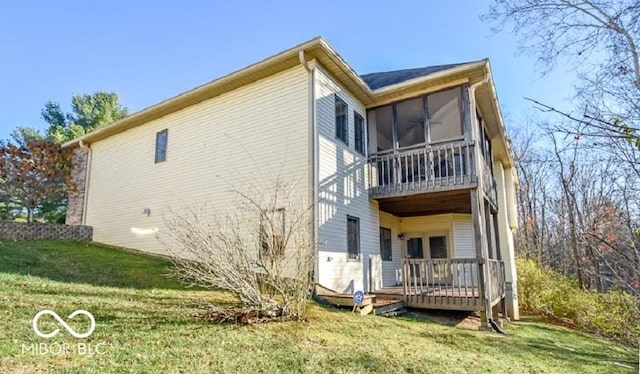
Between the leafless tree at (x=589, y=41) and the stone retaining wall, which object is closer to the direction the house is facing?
the stone retaining wall

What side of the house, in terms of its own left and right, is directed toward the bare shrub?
left

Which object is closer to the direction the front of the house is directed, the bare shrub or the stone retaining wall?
the stone retaining wall

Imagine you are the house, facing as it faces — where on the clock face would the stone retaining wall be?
The stone retaining wall is roughly at 11 o'clock from the house.

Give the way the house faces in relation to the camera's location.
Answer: facing away from the viewer and to the left of the viewer
